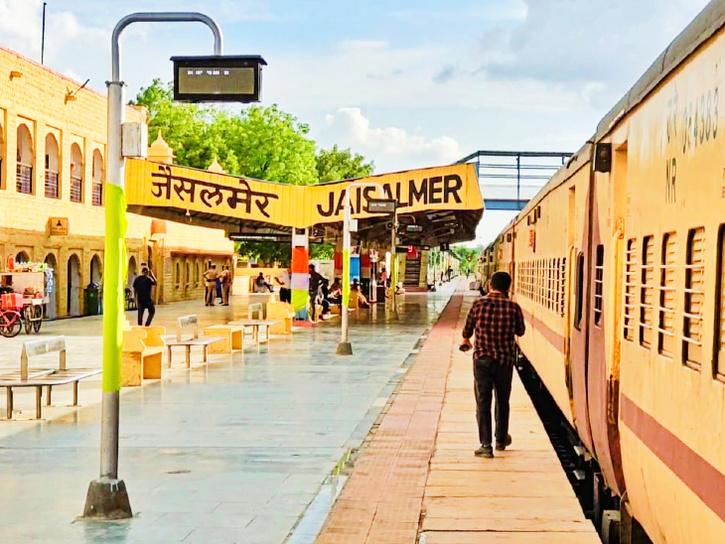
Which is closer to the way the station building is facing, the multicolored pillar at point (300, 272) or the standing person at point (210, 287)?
the multicolored pillar

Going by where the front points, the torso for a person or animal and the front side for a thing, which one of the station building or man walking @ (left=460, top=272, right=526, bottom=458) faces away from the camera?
the man walking

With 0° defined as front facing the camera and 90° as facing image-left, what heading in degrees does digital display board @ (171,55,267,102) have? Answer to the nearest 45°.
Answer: approximately 0°

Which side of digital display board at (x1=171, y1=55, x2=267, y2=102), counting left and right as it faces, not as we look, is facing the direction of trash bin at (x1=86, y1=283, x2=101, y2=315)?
back

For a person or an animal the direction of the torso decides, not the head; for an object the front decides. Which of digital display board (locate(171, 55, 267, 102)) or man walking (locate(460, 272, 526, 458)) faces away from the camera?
the man walking

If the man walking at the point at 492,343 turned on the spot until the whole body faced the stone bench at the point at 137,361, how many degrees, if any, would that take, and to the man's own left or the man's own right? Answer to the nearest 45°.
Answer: approximately 45° to the man's own left

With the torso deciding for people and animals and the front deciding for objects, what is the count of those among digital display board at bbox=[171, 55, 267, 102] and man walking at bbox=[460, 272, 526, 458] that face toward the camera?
1

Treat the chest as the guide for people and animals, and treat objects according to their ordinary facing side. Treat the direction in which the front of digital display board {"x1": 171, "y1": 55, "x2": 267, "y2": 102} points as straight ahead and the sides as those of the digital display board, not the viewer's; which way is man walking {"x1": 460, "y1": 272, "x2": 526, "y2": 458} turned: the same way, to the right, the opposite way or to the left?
the opposite way

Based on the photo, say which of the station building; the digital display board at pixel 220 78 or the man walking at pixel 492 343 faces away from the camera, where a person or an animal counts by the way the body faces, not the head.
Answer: the man walking

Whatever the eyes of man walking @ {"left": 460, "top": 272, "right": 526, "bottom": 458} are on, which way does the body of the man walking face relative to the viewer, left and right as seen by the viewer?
facing away from the viewer

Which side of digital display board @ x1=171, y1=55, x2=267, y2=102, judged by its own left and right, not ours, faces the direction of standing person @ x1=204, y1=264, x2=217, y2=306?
back

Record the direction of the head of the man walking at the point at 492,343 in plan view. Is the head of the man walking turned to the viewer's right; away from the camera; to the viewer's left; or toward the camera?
away from the camera

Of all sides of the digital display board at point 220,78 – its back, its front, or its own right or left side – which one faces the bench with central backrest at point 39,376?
back

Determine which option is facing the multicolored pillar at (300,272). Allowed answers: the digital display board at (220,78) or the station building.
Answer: the station building

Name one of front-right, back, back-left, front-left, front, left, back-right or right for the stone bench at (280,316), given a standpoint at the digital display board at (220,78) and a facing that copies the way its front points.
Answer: back

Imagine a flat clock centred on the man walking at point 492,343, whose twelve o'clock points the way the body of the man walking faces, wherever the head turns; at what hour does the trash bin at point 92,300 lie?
The trash bin is roughly at 11 o'clock from the man walking.
